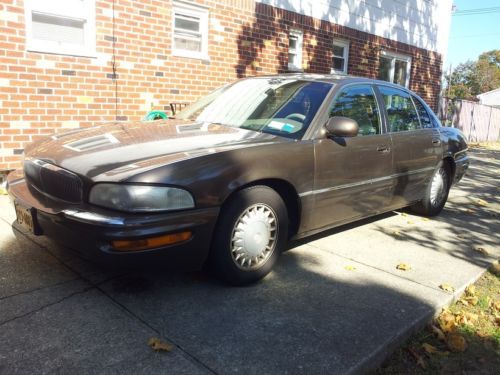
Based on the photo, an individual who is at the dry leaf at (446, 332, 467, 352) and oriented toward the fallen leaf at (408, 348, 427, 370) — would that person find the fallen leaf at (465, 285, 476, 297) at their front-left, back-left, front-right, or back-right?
back-right

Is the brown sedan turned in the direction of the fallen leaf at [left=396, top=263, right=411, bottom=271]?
no

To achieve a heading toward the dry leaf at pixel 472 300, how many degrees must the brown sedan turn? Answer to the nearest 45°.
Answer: approximately 135° to its left

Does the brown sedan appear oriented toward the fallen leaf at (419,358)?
no

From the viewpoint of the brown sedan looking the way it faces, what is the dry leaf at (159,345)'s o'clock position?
The dry leaf is roughly at 11 o'clock from the brown sedan.

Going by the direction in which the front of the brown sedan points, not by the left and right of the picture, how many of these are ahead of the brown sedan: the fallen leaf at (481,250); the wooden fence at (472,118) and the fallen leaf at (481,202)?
0

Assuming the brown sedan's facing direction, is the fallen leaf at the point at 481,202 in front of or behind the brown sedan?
behind

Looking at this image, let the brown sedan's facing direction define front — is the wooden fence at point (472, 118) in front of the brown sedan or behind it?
behind

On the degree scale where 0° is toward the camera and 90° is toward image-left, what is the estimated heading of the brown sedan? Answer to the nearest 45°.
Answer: approximately 45°

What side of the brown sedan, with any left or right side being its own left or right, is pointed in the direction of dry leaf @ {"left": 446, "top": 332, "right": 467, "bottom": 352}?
left
